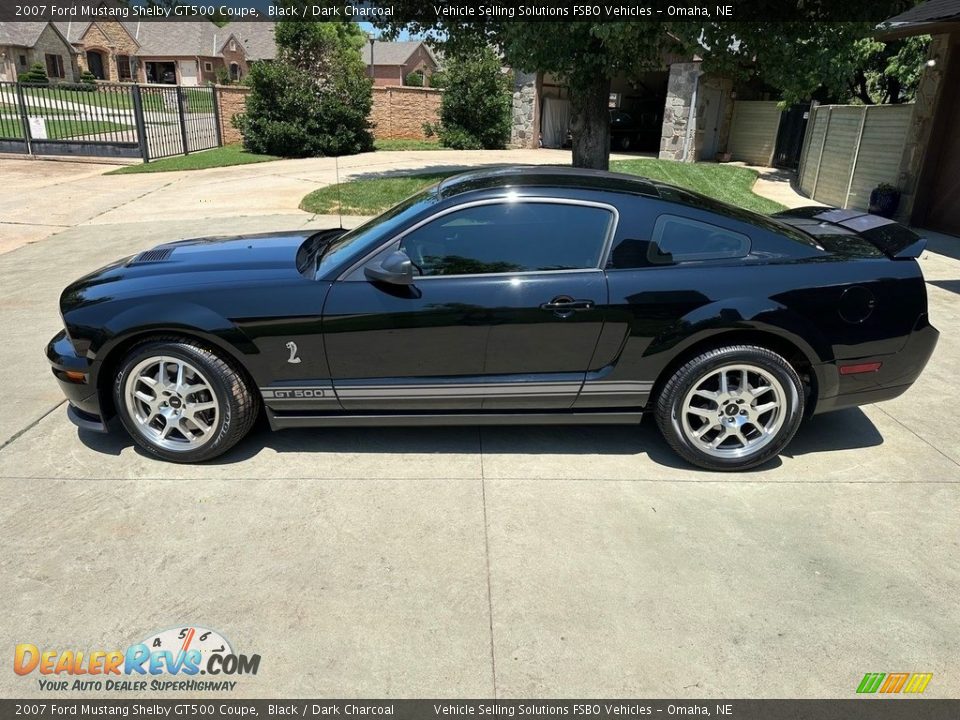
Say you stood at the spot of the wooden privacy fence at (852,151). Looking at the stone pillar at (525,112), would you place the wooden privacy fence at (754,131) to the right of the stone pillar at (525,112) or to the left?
right

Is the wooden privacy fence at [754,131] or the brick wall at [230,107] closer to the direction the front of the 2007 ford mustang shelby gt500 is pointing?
the brick wall

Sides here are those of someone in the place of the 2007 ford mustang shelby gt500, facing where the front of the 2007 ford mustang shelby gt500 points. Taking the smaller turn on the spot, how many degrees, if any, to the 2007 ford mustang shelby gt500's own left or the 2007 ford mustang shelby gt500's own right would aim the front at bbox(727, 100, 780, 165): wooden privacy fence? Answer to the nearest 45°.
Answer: approximately 90° to the 2007 ford mustang shelby gt500's own right

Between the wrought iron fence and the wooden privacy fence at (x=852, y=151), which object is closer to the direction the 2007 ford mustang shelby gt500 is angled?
the wrought iron fence

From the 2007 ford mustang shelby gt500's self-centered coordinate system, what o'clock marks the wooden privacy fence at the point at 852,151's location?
The wooden privacy fence is roughly at 4 o'clock from the 2007 ford mustang shelby gt500.

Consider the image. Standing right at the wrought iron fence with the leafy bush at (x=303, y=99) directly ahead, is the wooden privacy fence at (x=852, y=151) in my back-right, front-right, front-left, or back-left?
front-right

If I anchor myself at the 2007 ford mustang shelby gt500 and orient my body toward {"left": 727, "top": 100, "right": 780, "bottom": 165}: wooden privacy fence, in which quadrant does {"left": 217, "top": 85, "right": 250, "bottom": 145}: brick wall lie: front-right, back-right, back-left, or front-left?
front-left

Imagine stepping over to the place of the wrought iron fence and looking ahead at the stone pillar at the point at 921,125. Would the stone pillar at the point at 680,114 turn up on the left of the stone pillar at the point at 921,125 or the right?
left

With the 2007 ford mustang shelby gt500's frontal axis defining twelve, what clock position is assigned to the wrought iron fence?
The wrought iron fence is roughly at 2 o'clock from the 2007 ford mustang shelby gt500.

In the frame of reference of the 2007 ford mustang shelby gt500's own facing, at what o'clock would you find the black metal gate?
The black metal gate is roughly at 2 o'clock from the 2007 ford mustang shelby gt500.

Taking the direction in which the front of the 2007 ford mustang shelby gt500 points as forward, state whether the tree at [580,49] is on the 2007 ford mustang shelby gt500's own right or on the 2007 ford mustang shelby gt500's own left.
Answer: on the 2007 ford mustang shelby gt500's own right

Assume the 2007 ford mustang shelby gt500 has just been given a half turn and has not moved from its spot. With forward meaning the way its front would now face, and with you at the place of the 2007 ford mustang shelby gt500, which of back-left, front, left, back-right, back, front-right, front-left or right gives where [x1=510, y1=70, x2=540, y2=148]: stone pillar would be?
left

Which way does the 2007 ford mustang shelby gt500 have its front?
to the viewer's left

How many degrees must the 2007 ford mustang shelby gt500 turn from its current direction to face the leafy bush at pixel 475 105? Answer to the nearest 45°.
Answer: approximately 90° to its right

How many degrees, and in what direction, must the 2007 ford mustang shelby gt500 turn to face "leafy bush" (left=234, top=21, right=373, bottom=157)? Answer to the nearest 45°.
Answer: approximately 90° to its right

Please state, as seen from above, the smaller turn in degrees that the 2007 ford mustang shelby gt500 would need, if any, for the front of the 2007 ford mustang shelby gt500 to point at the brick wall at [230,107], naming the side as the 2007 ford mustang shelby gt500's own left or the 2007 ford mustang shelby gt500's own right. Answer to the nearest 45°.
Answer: approximately 45° to the 2007 ford mustang shelby gt500's own right
